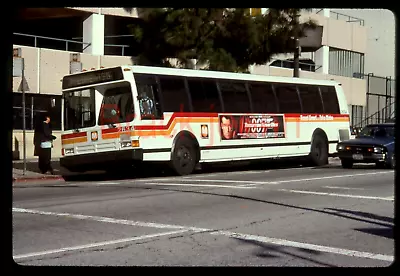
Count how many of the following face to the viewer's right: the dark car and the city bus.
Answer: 0

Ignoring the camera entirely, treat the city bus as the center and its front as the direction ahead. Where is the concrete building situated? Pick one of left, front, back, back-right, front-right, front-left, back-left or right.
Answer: right

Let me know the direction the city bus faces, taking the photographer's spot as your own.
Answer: facing the viewer and to the left of the viewer

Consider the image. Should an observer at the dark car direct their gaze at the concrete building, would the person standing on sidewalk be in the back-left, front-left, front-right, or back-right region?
front-left

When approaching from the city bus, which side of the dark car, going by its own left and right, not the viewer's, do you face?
front

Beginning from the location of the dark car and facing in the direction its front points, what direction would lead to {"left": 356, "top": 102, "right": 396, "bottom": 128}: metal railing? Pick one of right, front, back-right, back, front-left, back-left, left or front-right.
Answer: back-right

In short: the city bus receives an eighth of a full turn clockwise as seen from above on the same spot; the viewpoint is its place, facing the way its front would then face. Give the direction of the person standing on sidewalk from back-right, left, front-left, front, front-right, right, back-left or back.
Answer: front

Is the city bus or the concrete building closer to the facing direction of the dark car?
the city bus

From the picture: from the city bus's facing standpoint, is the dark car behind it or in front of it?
behind

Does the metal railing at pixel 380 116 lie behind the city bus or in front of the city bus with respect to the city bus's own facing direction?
behind

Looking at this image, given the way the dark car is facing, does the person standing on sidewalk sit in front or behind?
in front

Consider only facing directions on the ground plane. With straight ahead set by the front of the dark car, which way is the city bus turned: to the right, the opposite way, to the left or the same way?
the same way

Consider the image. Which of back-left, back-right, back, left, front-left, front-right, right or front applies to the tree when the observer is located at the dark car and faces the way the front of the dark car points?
front-right
